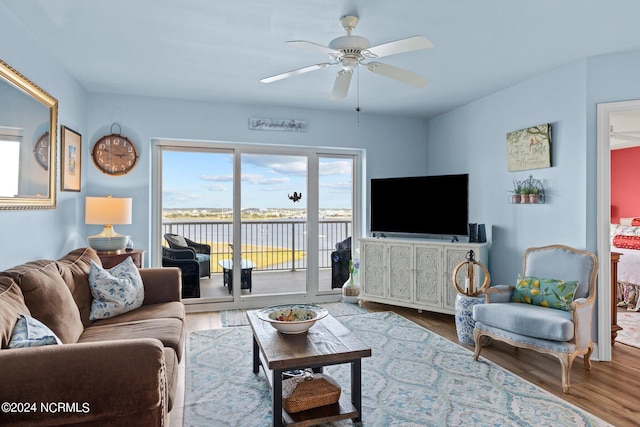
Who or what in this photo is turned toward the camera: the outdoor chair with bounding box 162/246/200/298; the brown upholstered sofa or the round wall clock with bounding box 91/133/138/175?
the round wall clock

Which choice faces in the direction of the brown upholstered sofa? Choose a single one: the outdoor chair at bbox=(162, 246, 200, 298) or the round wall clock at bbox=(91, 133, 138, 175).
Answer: the round wall clock

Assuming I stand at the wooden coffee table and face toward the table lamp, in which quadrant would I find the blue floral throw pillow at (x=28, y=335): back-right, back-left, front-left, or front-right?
front-left

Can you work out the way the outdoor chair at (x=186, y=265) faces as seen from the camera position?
facing to the right of the viewer

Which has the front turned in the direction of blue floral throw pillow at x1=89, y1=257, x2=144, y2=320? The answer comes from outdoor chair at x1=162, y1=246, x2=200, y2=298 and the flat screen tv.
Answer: the flat screen tv

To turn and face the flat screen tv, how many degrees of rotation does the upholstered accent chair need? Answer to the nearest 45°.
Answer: approximately 90° to its right

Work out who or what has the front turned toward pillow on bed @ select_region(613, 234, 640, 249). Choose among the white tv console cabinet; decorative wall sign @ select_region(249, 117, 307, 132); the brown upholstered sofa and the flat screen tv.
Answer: the brown upholstered sofa

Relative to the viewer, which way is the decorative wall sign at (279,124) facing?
toward the camera

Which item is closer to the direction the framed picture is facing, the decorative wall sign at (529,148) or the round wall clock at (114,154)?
the decorative wall sign

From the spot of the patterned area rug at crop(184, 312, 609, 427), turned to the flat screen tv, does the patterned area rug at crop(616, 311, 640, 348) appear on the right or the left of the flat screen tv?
right

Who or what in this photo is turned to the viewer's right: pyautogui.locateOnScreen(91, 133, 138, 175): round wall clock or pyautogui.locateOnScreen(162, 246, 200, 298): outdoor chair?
the outdoor chair

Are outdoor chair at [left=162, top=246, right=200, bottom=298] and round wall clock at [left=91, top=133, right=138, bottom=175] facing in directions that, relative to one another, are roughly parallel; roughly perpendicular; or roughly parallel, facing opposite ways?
roughly perpendicular

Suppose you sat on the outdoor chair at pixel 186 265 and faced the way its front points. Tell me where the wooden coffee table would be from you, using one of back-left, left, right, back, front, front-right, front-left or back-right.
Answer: right

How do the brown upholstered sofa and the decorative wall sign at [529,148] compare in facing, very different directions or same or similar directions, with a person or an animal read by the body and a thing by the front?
very different directions

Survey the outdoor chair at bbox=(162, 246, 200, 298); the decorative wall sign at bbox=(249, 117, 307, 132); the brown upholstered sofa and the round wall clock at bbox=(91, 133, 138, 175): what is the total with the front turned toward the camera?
2

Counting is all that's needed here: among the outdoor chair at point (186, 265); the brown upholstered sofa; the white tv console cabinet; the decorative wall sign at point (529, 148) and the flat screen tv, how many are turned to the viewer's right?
2

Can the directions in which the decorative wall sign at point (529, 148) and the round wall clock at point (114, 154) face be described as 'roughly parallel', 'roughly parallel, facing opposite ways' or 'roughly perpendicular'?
roughly perpendicular

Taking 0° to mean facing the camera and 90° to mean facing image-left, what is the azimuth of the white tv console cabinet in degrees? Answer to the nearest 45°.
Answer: approximately 45°

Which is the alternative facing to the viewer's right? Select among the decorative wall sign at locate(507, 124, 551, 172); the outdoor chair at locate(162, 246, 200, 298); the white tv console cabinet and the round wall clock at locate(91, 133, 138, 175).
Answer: the outdoor chair

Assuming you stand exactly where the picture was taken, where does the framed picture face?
facing the viewer and to the right of the viewer

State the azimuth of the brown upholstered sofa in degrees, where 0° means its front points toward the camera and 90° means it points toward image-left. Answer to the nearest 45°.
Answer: approximately 270°

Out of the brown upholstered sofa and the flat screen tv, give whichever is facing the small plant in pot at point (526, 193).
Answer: the brown upholstered sofa
